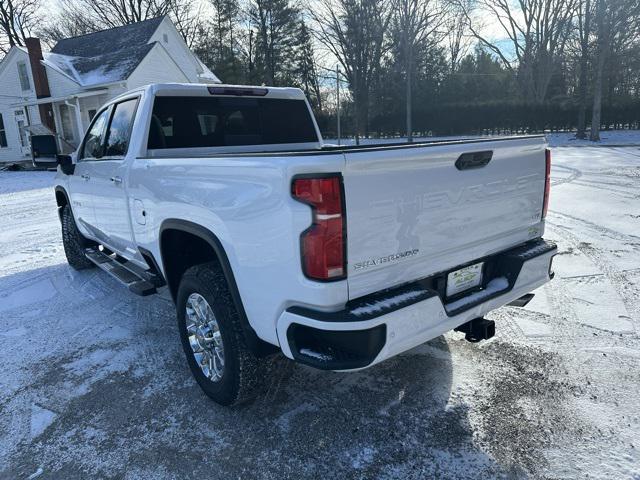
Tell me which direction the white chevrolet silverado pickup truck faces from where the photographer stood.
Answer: facing away from the viewer and to the left of the viewer

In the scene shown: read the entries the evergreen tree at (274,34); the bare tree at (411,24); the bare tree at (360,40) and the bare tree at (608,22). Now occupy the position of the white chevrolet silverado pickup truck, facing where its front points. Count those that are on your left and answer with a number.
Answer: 0

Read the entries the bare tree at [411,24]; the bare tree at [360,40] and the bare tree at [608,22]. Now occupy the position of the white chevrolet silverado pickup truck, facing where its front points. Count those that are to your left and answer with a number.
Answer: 0

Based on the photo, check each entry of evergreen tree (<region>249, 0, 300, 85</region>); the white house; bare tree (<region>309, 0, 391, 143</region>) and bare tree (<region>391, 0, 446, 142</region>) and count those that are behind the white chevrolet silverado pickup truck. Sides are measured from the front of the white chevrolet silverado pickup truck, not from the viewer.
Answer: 0

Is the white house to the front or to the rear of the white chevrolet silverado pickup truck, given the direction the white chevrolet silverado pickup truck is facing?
to the front

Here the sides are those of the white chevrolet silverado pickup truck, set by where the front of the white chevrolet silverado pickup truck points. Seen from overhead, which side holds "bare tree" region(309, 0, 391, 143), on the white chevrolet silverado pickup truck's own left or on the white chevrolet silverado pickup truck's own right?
on the white chevrolet silverado pickup truck's own right

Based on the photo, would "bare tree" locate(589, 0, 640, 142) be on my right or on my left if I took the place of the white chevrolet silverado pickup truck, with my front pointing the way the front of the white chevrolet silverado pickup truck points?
on my right

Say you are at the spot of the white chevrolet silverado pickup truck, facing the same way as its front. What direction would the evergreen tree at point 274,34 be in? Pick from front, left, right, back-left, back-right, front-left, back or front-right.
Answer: front-right

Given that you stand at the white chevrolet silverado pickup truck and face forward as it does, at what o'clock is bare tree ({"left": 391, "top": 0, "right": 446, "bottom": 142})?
The bare tree is roughly at 2 o'clock from the white chevrolet silverado pickup truck.
